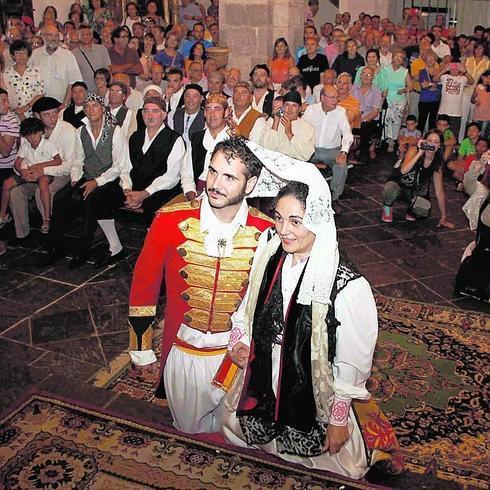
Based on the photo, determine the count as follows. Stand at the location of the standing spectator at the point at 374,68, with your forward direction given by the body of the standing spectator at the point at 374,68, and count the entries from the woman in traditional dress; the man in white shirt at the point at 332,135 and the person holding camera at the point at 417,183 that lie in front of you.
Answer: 3

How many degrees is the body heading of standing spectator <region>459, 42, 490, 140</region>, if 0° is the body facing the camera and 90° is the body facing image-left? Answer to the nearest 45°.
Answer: approximately 45°

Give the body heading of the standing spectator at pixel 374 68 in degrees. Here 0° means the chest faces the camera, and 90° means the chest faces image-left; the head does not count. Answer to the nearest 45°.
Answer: approximately 0°

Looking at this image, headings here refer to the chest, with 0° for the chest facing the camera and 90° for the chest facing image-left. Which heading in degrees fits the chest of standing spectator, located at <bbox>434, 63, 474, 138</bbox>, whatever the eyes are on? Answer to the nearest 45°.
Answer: approximately 0°
